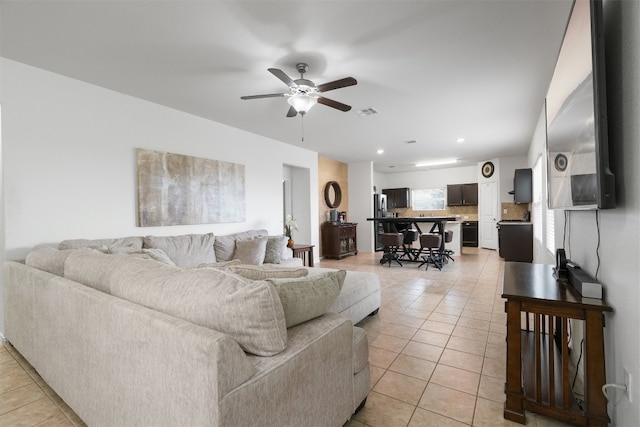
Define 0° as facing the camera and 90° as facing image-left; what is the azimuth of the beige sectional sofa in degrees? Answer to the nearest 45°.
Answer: approximately 225°

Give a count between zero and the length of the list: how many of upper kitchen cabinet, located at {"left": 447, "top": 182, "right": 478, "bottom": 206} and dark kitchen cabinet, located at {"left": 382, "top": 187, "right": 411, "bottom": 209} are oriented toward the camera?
2

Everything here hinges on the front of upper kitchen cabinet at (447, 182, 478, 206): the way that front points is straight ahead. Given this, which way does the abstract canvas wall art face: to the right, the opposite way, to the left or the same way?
to the left

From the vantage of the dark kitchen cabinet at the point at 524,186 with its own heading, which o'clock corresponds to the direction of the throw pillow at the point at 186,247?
The throw pillow is roughly at 10 o'clock from the dark kitchen cabinet.

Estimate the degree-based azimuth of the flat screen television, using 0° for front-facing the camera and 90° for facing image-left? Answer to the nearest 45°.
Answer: approximately 90°

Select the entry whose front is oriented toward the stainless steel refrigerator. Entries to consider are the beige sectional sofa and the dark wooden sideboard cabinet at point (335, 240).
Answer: the beige sectional sofa

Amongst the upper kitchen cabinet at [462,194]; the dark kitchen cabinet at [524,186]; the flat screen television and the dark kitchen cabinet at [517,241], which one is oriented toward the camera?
the upper kitchen cabinet

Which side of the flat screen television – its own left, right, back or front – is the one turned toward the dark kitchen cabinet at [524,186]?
right

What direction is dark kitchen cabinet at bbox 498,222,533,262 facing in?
to the viewer's left

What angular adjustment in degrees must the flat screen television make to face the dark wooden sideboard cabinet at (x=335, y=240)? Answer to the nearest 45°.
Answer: approximately 45° to its right

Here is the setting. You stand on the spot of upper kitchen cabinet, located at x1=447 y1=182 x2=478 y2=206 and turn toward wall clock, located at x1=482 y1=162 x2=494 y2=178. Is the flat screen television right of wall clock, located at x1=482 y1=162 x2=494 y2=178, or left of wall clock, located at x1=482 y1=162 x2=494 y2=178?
right
